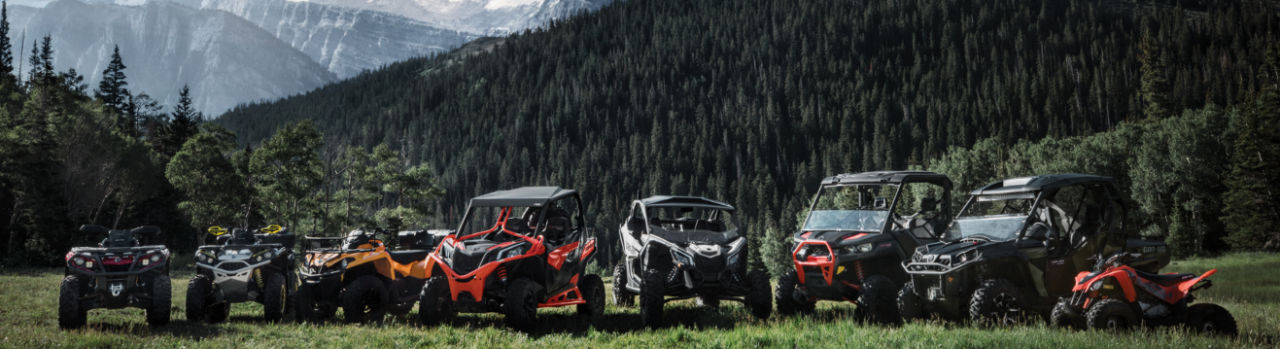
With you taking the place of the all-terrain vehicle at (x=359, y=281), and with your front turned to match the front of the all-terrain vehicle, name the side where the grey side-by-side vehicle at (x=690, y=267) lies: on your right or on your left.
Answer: on your left

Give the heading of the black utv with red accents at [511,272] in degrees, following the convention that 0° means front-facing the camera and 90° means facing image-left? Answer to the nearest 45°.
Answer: approximately 45°

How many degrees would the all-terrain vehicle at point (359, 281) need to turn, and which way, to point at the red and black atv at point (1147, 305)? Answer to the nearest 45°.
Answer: approximately 90° to its left

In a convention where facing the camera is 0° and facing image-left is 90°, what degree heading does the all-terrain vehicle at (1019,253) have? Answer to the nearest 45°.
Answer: approximately 45°

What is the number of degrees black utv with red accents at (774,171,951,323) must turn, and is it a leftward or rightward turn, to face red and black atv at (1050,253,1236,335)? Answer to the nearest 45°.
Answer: approximately 90° to its left

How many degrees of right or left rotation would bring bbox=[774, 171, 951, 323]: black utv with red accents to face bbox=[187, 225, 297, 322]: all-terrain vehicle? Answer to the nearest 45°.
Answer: approximately 45° to its right

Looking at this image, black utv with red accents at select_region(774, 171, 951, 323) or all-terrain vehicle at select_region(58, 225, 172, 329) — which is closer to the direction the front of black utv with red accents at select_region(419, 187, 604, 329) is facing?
the all-terrain vehicle

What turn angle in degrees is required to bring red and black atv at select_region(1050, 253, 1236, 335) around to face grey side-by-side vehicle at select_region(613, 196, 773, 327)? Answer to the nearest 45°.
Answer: approximately 45° to its right

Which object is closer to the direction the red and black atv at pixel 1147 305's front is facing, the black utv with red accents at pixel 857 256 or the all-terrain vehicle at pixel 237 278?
the all-terrain vehicle

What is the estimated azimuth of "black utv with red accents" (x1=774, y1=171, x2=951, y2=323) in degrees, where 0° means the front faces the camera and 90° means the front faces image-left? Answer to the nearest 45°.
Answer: approximately 45°
